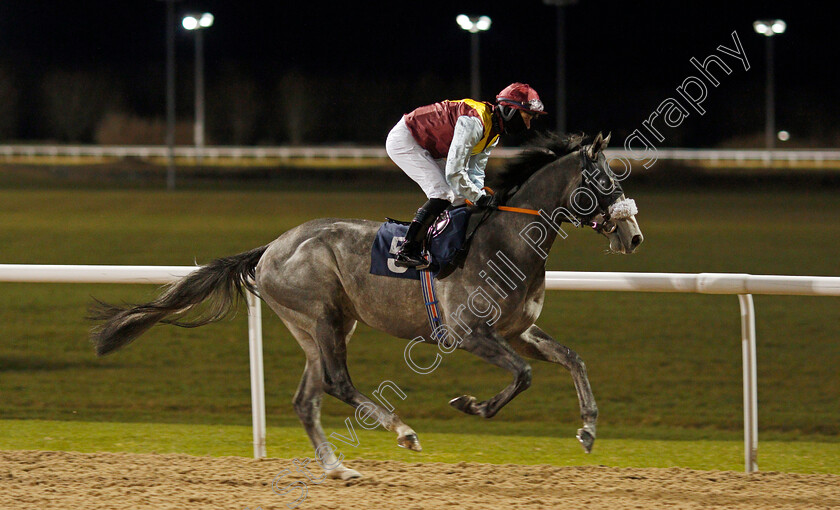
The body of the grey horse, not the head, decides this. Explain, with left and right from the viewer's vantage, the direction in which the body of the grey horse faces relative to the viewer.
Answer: facing to the right of the viewer

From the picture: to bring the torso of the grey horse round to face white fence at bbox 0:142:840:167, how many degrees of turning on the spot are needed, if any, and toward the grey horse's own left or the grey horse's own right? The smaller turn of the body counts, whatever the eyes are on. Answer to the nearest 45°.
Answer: approximately 90° to the grey horse's own left

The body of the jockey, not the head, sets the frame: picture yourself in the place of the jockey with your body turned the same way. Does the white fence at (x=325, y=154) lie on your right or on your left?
on your left

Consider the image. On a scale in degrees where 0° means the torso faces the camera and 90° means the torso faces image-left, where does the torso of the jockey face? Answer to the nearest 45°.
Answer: approximately 270°
